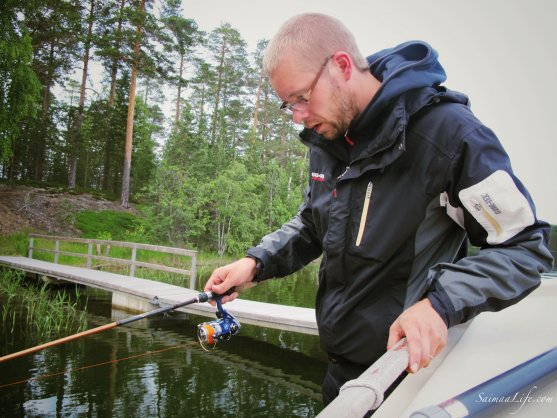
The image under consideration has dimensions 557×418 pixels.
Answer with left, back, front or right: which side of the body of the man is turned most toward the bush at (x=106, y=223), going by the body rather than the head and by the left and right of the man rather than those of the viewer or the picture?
right

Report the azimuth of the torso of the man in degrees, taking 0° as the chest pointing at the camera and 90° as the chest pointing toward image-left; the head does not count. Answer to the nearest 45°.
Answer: approximately 45°

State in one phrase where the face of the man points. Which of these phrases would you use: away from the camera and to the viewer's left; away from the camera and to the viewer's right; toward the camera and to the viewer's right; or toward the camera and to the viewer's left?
toward the camera and to the viewer's left

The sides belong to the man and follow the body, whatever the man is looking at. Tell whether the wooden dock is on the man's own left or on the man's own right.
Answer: on the man's own right
